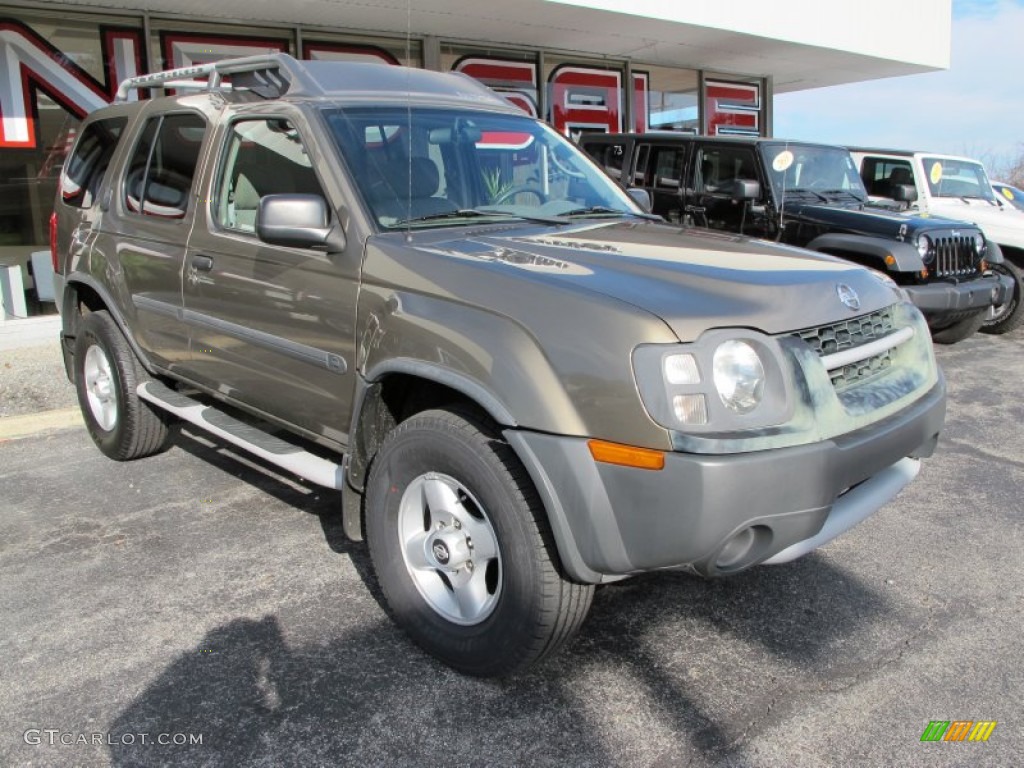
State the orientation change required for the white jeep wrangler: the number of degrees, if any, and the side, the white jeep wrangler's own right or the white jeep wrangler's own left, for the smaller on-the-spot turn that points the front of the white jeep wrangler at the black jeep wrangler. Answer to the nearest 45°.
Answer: approximately 45° to the white jeep wrangler's own right

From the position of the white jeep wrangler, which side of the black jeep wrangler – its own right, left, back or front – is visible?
left

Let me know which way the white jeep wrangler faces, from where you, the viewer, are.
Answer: facing the viewer and to the right of the viewer

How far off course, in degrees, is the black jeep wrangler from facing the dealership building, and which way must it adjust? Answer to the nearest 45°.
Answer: approximately 180°

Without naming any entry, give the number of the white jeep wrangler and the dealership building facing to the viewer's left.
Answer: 0

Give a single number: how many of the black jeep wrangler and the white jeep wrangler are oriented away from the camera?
0
